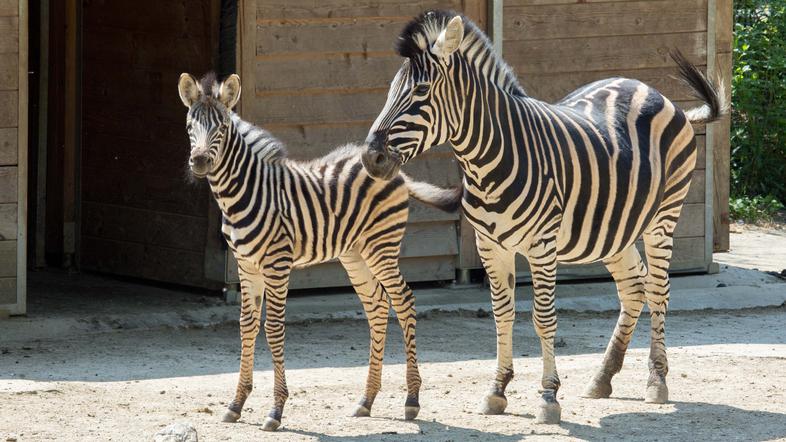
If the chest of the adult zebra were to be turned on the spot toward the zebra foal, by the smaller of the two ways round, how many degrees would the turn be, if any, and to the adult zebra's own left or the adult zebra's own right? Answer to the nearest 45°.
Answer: approximately 45° to the adult zebra's own right

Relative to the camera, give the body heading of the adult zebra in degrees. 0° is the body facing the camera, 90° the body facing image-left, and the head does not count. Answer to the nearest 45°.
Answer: approximately 45°

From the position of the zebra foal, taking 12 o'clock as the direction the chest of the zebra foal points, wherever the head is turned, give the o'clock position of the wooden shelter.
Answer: The wooden shelter is roughly at 4 o'clock from the zebra foal.

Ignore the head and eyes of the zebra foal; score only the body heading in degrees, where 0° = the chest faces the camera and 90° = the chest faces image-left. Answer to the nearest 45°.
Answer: approximately 45°

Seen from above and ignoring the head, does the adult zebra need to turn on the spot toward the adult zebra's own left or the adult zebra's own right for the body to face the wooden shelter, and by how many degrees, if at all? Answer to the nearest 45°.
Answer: approximately 90° to the adult zebra's own right

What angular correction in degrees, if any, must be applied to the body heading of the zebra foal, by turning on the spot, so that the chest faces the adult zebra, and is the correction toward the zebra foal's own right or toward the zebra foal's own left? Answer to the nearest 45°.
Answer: approximately 135° to the zebra foal's own left
